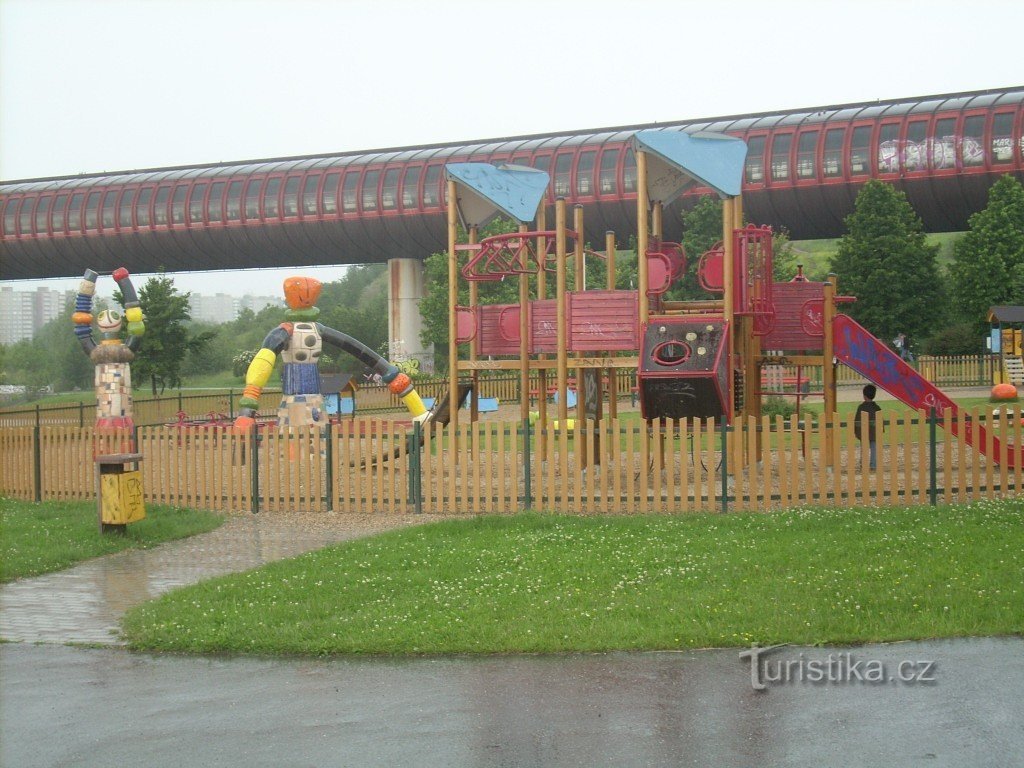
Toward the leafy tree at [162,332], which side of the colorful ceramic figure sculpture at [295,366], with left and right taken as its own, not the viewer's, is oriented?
back

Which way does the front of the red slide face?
to the viewer's right

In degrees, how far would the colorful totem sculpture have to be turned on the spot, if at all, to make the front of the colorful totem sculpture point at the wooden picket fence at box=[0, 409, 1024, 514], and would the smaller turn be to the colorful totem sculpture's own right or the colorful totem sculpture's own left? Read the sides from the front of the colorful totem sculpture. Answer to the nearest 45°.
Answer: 0° — it already faces it

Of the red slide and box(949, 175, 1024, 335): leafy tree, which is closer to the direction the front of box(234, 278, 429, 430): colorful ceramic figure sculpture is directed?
the red slide

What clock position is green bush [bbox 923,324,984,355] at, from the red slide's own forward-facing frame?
The green bush is roughly at 9 o'clock from the red slide.

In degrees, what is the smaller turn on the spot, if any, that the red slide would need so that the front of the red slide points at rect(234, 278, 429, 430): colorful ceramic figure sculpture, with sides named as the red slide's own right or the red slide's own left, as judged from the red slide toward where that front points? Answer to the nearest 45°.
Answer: approximately 180°

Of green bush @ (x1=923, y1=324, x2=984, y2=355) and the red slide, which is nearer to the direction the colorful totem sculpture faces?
the red slide

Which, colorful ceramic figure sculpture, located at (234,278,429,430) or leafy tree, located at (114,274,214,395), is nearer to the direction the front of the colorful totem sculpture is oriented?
the colorful ceramic figure sculpture

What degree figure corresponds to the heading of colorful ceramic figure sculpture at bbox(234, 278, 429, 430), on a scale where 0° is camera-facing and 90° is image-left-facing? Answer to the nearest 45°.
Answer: approximately 0°

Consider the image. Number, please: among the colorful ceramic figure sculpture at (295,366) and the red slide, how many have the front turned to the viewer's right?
1

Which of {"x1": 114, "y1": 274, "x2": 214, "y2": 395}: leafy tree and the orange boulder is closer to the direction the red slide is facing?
the orange boulder

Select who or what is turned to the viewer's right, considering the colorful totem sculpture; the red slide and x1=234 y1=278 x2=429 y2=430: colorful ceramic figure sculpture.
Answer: the red slide
